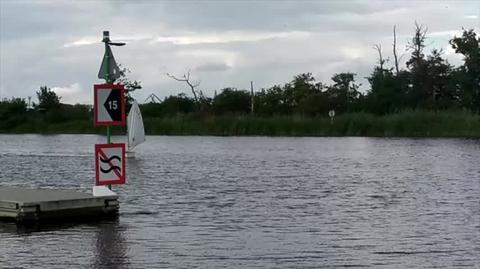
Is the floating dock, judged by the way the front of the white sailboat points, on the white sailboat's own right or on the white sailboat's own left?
on the white sailboat's own left

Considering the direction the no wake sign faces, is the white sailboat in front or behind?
behind

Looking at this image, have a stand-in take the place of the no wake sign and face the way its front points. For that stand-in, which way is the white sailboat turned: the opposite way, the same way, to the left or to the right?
to the right

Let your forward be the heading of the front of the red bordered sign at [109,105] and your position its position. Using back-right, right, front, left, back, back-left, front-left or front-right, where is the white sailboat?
back

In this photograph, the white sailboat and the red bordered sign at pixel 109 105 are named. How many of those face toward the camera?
1

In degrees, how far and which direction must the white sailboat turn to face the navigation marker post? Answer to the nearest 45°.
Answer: approximately 90° to its left

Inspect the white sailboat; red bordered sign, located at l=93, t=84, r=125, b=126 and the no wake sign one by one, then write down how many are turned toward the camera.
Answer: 2

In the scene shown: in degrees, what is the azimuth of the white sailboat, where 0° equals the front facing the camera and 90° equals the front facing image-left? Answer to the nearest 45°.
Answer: approximately 90°

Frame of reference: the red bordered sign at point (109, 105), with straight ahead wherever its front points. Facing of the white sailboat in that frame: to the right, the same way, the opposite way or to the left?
to the right

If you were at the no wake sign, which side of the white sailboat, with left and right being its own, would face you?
left

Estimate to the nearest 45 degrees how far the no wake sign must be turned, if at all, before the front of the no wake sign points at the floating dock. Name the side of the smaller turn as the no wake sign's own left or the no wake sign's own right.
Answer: approximately 90° to the no wake sign's own right
